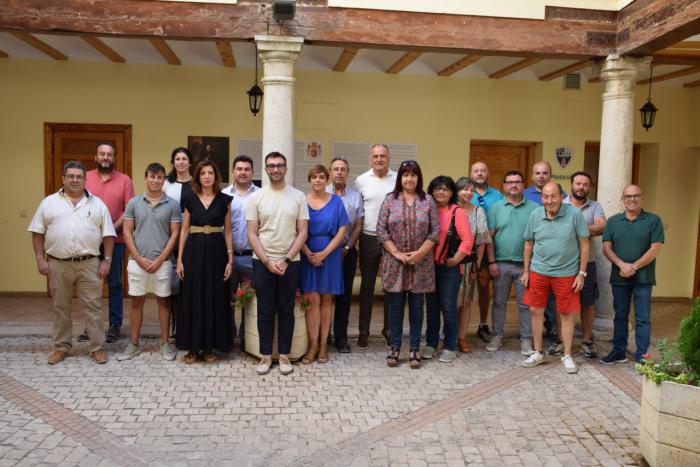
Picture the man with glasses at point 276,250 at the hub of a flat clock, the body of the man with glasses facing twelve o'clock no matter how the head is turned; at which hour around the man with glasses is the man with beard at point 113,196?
The man with beard is roughly at 4 o'clock from the man with glasses.

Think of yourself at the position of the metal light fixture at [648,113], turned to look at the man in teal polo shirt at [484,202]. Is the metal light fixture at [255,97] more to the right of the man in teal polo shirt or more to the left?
right

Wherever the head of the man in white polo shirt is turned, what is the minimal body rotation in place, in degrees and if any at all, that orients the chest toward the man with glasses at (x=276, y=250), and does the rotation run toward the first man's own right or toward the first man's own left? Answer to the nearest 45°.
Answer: approximately 45° to the first man's own right

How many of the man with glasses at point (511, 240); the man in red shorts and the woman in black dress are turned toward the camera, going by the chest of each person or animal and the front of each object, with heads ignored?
3

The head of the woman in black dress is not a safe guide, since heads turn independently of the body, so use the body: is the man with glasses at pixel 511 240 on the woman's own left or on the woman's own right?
on the woman's own left

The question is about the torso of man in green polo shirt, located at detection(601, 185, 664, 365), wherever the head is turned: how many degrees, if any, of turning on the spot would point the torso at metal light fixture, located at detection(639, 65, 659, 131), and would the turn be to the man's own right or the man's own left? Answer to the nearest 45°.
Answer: approximately 180°

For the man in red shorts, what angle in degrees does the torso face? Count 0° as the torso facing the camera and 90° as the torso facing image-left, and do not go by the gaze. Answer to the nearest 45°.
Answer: approximately 0°

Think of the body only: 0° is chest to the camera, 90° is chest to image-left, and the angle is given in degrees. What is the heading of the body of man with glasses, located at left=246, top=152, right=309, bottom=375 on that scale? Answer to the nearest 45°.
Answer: approximately 0°

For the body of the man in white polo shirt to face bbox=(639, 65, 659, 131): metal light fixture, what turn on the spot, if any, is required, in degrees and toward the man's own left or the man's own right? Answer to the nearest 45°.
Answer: approximately 135° to the man's own left

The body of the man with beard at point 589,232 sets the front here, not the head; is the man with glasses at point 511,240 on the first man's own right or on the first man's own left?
on the first man's own right

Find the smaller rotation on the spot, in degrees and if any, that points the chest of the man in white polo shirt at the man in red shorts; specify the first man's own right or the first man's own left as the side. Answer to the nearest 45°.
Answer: approximately 90° to the first man's own left

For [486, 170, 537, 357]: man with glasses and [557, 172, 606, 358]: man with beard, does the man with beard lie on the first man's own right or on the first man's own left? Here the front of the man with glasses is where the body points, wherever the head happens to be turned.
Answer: on the first man's own left
